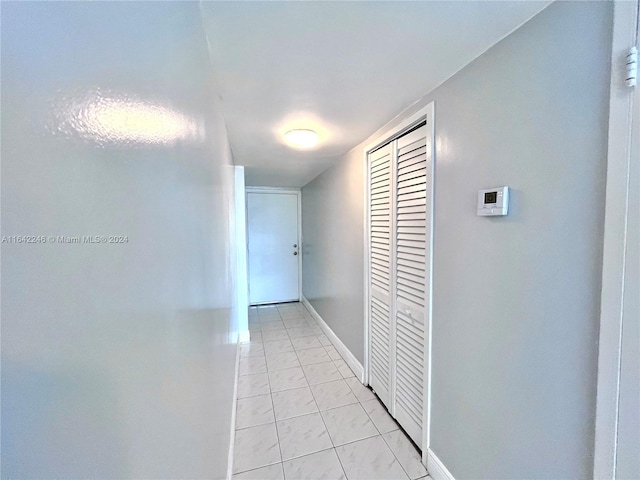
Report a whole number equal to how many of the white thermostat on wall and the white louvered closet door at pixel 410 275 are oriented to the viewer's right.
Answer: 0

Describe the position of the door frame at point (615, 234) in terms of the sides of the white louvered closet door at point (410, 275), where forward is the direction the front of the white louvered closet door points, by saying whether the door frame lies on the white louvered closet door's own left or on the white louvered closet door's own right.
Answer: on the white louvered closet door's own left

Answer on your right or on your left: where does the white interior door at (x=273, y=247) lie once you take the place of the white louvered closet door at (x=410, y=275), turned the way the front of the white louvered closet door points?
on your right

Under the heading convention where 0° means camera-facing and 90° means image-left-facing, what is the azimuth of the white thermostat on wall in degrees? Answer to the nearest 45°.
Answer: approximately 45°

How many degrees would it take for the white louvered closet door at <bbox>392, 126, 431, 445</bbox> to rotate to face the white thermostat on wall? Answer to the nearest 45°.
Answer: approximately 90° to its left

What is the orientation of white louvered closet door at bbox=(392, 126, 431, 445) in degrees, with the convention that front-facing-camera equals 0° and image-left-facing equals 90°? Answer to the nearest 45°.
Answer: approximately 45°

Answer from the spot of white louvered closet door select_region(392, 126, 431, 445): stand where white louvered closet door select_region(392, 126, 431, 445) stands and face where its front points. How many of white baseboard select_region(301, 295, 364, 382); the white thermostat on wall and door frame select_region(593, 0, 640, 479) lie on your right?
1

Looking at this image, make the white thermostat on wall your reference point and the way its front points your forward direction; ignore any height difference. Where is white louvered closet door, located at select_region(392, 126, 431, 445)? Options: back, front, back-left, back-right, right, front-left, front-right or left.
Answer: right

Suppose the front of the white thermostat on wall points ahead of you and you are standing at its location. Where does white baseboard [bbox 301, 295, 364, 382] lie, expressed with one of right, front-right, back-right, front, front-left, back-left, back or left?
right

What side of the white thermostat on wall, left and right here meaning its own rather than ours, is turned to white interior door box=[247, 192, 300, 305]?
right

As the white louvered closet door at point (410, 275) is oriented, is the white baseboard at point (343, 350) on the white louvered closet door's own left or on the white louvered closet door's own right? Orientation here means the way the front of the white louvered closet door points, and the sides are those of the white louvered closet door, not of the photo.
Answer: on the white louvered closet door's own right
